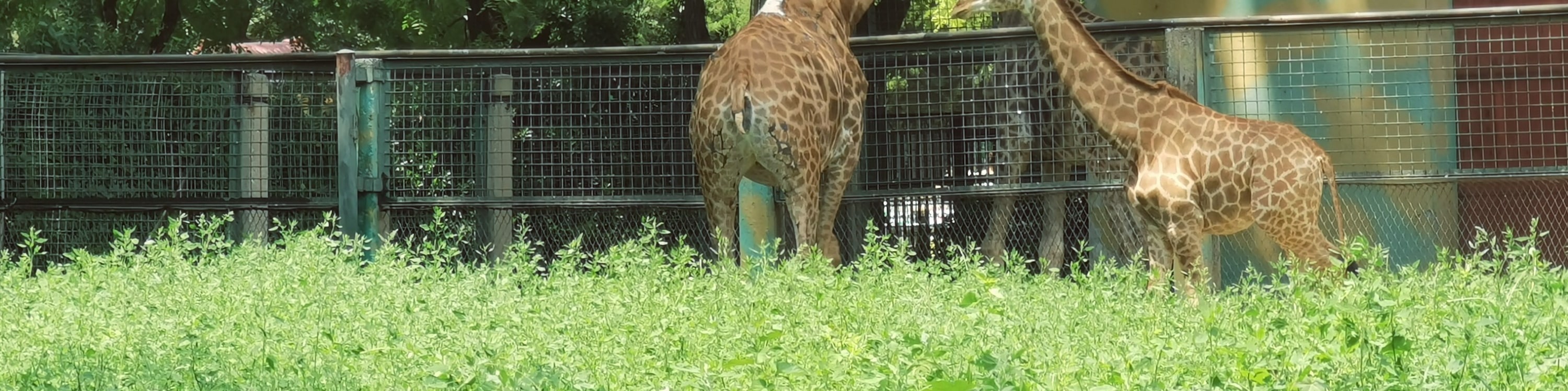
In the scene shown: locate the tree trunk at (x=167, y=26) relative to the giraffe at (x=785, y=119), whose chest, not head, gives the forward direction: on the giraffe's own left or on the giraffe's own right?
on the giraffe's own left

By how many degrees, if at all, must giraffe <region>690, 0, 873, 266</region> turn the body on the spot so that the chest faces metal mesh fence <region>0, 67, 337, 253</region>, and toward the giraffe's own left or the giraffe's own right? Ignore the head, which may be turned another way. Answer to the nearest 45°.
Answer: approximately 135° to the giraffe's own left

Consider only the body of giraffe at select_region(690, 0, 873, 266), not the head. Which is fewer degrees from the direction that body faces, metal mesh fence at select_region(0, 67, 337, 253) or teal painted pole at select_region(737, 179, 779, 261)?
the teal painted pole

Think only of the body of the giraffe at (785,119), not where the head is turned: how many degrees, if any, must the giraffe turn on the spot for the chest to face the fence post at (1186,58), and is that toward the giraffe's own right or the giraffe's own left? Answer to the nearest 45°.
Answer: approximately 45° to the giraffe's own right

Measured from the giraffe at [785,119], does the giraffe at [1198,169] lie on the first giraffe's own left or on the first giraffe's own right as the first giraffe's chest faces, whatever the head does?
on the first giraffe's own right

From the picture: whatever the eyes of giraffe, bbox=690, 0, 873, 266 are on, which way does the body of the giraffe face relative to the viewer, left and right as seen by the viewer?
facing away from the viewer and to the right of the viewer

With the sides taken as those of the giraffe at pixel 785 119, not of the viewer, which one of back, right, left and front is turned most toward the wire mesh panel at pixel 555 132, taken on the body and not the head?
left
